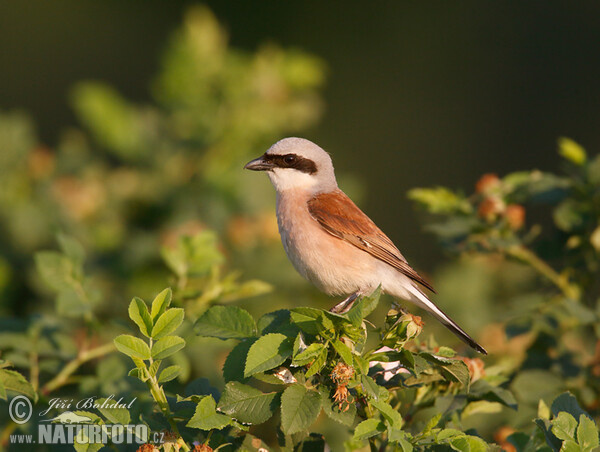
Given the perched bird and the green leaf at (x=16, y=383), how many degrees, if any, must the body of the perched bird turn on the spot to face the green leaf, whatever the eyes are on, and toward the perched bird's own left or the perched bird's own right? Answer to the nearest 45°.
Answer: approximately 45° to the perched bird's own left

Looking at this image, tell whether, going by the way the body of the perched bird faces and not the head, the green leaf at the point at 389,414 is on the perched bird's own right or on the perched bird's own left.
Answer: on the perched bird's own left

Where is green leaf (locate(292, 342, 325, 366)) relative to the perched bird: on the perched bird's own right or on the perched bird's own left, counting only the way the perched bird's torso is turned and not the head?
on the perched bird's own left

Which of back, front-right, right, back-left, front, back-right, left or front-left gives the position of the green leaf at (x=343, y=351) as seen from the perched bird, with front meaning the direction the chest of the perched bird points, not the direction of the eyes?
left

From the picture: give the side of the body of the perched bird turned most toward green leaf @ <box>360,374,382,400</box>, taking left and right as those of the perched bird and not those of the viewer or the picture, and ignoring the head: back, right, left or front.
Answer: left

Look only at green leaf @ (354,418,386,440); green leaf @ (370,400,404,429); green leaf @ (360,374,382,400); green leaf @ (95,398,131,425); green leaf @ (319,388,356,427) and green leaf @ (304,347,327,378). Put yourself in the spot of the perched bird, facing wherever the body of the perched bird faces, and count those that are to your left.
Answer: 6

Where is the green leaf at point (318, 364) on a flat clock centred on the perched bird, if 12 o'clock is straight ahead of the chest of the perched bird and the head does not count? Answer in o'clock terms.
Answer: The green leaf is roughly at 9 o'clock from the perched bird.

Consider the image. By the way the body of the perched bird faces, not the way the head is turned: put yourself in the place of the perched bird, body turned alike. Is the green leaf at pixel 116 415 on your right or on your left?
on your left

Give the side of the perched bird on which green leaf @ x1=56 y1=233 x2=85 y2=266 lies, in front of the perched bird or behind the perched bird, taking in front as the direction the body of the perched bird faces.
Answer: in front

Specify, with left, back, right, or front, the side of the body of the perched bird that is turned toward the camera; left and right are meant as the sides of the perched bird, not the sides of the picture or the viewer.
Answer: left

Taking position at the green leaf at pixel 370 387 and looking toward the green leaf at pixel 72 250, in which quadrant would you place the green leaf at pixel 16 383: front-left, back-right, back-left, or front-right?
front-left
